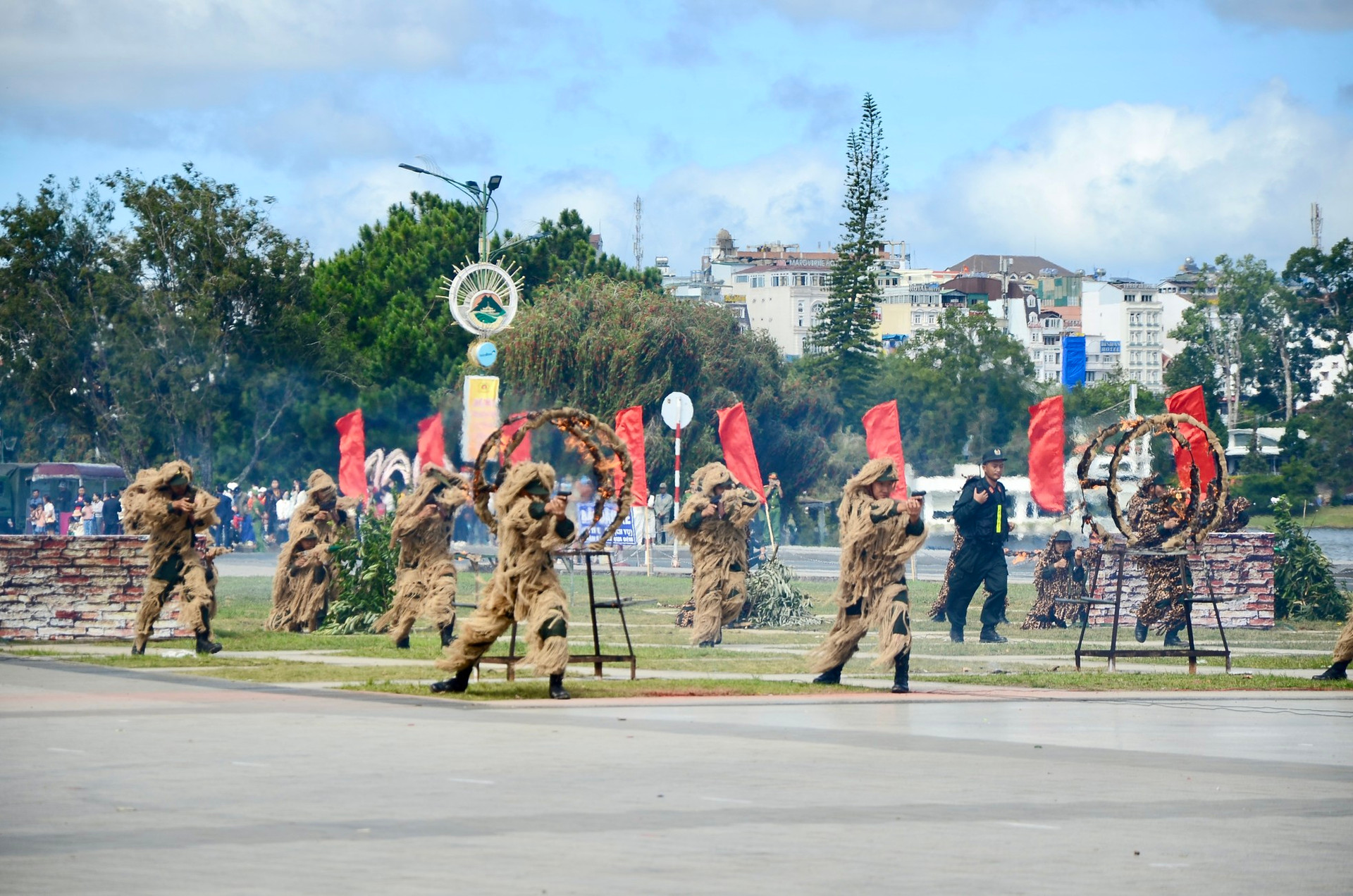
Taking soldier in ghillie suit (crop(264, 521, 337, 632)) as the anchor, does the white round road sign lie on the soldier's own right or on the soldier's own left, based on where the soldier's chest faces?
on the soldier's own left

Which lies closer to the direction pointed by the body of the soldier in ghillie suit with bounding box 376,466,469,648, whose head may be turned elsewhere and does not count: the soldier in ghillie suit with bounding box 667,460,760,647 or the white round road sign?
the soldier in ghillie suit

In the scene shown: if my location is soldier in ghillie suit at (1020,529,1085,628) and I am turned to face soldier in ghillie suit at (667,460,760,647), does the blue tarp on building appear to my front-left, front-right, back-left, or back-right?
back-right

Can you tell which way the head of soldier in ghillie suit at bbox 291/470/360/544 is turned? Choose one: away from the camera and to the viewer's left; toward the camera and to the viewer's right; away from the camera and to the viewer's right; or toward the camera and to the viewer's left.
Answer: toward the camera and to the viewer's right

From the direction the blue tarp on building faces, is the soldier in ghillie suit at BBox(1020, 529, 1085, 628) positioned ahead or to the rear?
ahead
